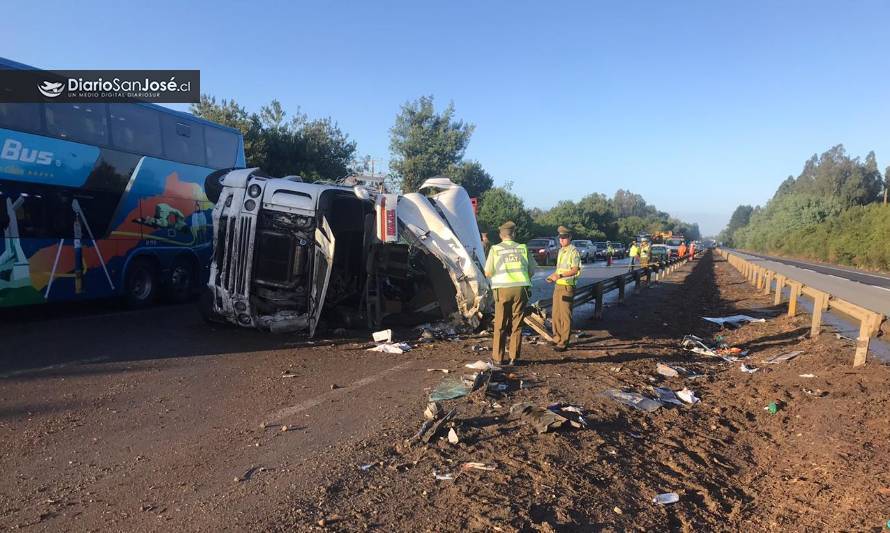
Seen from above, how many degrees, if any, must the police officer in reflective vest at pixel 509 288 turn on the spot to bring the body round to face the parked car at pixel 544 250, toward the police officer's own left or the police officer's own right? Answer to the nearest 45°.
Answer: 0° — they already face it

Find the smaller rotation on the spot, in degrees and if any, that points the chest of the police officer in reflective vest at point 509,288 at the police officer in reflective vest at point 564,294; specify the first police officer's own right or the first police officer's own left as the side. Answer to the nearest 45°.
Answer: approximately 45° to the first police officer's own right

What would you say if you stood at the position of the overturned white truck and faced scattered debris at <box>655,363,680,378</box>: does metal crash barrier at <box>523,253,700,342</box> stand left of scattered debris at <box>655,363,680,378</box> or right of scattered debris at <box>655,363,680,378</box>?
left

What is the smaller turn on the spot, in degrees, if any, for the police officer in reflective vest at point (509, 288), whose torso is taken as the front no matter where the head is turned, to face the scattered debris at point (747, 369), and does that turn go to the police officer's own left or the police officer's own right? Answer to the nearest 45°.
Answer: approximately 90° to the police officer's own right

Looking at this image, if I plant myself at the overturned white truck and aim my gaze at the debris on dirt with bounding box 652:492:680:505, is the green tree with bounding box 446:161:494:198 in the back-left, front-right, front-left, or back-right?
back-left

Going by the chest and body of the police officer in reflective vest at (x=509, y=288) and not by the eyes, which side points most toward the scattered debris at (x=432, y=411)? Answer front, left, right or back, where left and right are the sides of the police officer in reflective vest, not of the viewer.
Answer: back

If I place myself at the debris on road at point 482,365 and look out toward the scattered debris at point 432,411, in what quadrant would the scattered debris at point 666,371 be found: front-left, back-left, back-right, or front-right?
back-left

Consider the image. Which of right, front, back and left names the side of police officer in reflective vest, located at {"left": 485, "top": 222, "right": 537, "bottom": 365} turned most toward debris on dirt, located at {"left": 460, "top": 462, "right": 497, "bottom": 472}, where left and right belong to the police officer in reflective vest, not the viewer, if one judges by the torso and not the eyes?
back

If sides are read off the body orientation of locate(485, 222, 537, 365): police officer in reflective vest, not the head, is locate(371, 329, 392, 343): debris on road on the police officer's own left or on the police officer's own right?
on the police officer's own left

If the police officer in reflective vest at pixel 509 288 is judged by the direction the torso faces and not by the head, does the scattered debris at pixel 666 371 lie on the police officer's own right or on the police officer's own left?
on the police officer's own right

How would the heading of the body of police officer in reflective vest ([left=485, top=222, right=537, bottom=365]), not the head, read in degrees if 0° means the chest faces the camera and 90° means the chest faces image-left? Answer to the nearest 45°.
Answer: approximately 180°
